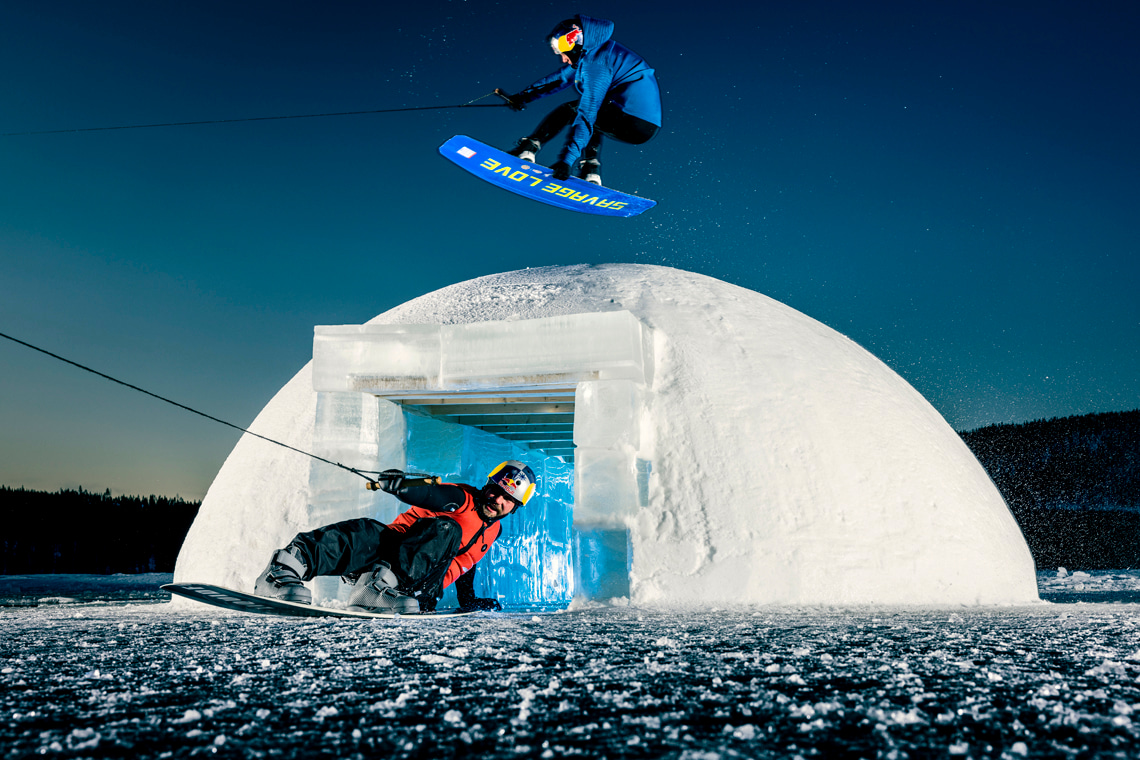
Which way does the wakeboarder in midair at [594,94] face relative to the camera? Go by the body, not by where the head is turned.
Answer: to the viewer's left

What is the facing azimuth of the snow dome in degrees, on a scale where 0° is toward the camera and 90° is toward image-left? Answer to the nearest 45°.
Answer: approximately 45°

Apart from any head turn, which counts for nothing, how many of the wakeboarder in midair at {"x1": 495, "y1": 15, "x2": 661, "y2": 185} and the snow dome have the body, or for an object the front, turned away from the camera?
0

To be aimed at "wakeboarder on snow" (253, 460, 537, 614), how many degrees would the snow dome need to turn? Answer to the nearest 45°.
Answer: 0° — it already faces them
